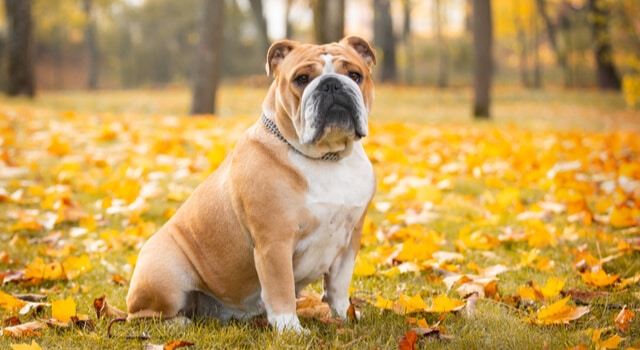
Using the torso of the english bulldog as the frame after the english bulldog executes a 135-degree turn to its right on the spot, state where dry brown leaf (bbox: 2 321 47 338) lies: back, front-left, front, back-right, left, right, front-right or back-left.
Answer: front

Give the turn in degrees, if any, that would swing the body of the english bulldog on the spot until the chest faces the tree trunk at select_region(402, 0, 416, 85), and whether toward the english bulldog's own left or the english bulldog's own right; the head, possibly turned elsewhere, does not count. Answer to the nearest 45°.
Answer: approximately 135° to the english bulldog's own left

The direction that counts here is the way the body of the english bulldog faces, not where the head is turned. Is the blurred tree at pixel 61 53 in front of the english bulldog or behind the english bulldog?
behind

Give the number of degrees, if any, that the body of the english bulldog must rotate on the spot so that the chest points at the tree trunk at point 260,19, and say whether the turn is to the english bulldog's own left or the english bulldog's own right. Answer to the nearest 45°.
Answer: approximately 135° to the english bulldog's own left

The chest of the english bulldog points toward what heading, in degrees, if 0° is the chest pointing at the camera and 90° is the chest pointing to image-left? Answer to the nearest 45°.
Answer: approximately 315°

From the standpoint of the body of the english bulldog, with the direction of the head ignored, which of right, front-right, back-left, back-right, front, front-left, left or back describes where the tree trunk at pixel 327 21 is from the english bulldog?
back-left
